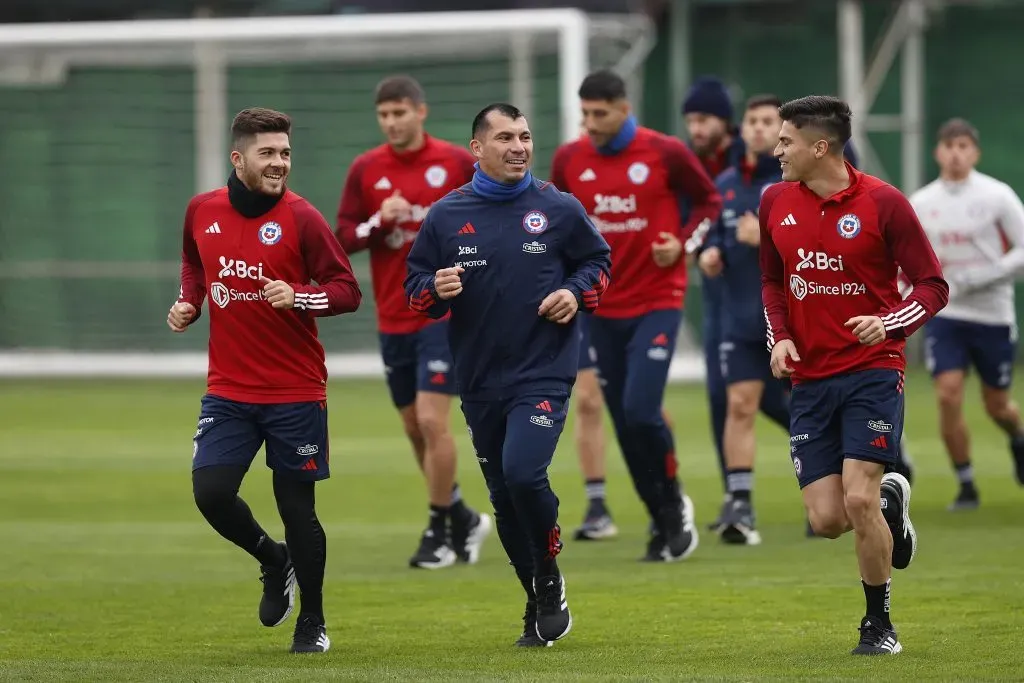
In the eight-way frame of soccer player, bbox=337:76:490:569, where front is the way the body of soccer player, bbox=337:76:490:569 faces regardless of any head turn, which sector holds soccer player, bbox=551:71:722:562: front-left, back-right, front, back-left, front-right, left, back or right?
left

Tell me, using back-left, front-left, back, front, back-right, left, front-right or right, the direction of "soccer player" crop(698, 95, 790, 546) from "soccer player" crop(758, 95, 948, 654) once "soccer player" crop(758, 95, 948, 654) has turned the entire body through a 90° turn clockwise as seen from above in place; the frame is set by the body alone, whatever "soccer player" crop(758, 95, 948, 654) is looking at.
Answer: right

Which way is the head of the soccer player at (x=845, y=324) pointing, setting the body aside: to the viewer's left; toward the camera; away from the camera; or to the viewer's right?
to the viewer's left

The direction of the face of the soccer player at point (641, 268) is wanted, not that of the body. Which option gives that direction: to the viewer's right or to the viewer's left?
to the viewer's left

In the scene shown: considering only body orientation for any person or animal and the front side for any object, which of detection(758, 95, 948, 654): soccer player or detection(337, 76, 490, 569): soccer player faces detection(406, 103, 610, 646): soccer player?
detection(337, 76, 490, 569): soccer player

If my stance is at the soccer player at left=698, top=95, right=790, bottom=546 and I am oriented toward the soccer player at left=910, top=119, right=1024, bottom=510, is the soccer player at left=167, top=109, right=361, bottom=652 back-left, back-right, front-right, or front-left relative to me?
back-right

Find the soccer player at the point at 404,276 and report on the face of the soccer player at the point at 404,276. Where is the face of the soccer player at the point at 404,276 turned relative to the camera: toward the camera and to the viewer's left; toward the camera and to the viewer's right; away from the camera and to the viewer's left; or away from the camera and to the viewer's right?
toward the camera and to the viewer's left

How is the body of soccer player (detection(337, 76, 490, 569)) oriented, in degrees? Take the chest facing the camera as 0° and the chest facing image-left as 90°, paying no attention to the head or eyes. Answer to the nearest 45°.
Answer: approximately 0°

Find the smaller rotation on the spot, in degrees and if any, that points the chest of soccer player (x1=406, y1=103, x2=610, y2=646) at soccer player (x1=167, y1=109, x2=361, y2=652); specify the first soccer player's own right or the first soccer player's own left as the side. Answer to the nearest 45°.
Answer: approximately 90° to the first soccer player's own right
